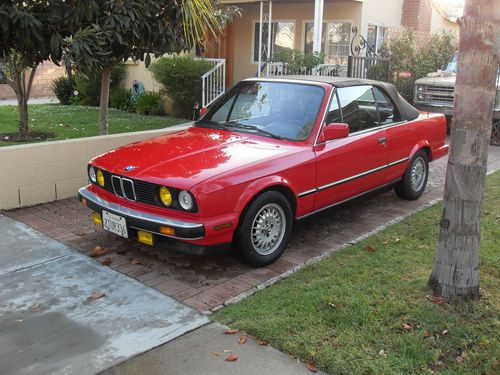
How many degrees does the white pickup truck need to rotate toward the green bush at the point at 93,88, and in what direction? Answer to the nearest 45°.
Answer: approximately 45° to its right

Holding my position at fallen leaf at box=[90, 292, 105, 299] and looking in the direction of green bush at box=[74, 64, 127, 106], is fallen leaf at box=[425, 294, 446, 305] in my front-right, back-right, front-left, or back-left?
back-right

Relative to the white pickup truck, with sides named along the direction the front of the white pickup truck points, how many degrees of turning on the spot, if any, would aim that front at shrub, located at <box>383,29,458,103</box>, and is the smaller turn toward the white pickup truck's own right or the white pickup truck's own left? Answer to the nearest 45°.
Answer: approximately 135° to the white pickup truck's own right

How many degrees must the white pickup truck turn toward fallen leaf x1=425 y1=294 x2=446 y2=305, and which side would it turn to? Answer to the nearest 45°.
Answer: approximately 45° to its left

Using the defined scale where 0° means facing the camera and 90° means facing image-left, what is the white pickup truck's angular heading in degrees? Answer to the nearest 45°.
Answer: approximately 45°

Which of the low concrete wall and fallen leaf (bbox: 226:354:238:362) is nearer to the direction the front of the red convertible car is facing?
the fallen leaf

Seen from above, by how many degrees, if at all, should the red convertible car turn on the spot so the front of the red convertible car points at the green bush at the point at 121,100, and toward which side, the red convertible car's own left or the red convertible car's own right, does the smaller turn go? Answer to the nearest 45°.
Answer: approximately 135° to the red convertible car's own right

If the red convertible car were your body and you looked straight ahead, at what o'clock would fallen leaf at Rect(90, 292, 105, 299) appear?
The fallen leaf is roughly at 12 o'clock from the red convertible car.

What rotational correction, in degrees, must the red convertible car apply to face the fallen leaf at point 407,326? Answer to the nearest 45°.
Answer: approximately 90° to its left

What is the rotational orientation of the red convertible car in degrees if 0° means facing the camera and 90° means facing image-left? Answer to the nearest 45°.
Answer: approximately 45°
